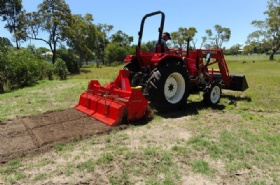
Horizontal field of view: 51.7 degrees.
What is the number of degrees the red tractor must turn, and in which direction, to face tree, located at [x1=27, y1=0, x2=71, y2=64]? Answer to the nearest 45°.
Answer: approximately 90° to its left

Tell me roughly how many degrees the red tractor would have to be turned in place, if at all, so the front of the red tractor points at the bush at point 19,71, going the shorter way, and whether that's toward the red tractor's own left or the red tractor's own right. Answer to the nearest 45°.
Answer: approximately 90° to the red tractor's own left

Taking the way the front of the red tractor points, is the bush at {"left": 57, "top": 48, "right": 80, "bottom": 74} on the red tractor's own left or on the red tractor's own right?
on the red tractor's own left

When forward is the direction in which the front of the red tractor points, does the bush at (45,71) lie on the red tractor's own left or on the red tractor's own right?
on the red tractor's own left

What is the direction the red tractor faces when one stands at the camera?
facing away from the viewer and to the right of the viewer

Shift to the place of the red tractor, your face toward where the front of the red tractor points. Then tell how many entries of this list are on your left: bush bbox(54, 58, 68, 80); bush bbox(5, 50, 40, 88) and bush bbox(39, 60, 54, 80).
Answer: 3

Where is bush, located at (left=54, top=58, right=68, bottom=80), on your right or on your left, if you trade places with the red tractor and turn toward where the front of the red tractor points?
on your left
